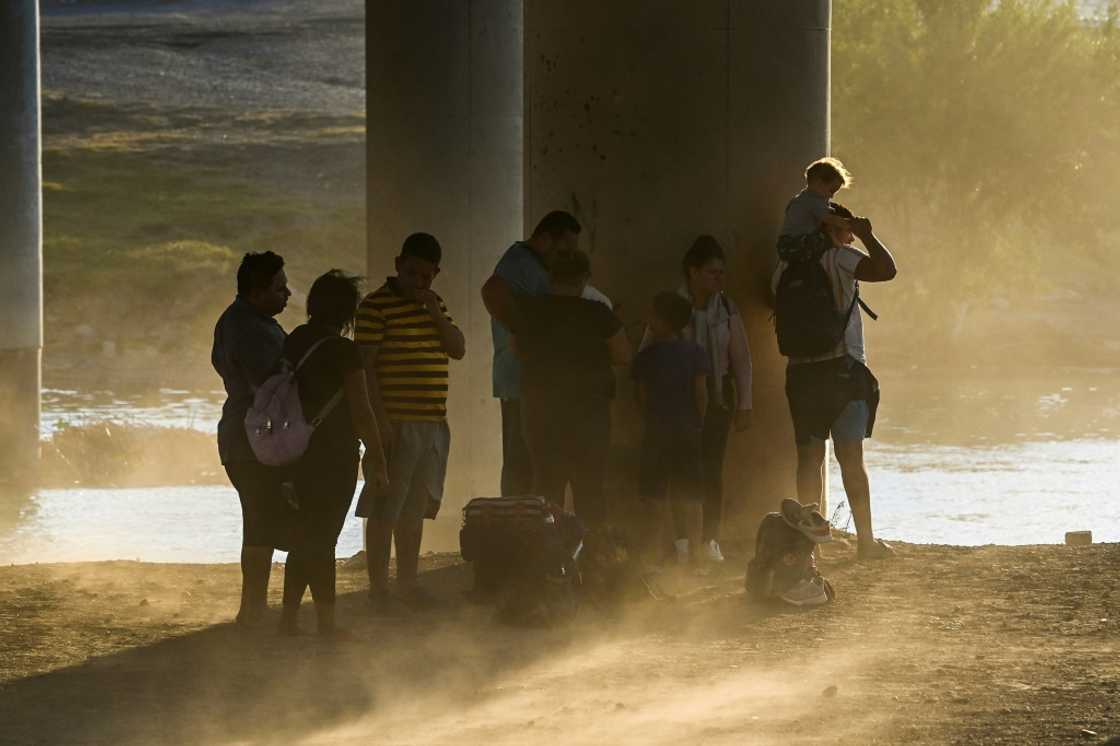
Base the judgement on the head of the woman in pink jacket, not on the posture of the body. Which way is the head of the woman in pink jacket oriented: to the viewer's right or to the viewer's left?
to the viewer's left

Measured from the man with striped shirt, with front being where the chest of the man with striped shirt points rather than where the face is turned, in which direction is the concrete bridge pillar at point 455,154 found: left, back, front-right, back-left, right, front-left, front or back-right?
back-left

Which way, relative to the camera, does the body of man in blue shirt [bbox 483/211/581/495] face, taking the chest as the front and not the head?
to the viewer's right

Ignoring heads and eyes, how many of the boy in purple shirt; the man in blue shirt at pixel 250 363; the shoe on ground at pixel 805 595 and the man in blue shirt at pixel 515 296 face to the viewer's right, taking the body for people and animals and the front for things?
2

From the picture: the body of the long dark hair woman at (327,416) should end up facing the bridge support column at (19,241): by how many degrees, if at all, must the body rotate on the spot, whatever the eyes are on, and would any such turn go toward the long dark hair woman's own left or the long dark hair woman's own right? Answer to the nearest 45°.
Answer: approximately 45° to the long dark hair woman's own left

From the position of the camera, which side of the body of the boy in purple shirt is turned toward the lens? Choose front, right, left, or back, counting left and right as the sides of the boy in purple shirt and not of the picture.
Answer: back

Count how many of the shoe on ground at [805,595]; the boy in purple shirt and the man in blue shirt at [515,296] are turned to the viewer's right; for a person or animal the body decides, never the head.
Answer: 1

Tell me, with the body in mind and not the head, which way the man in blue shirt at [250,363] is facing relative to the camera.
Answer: to the viewer's right
